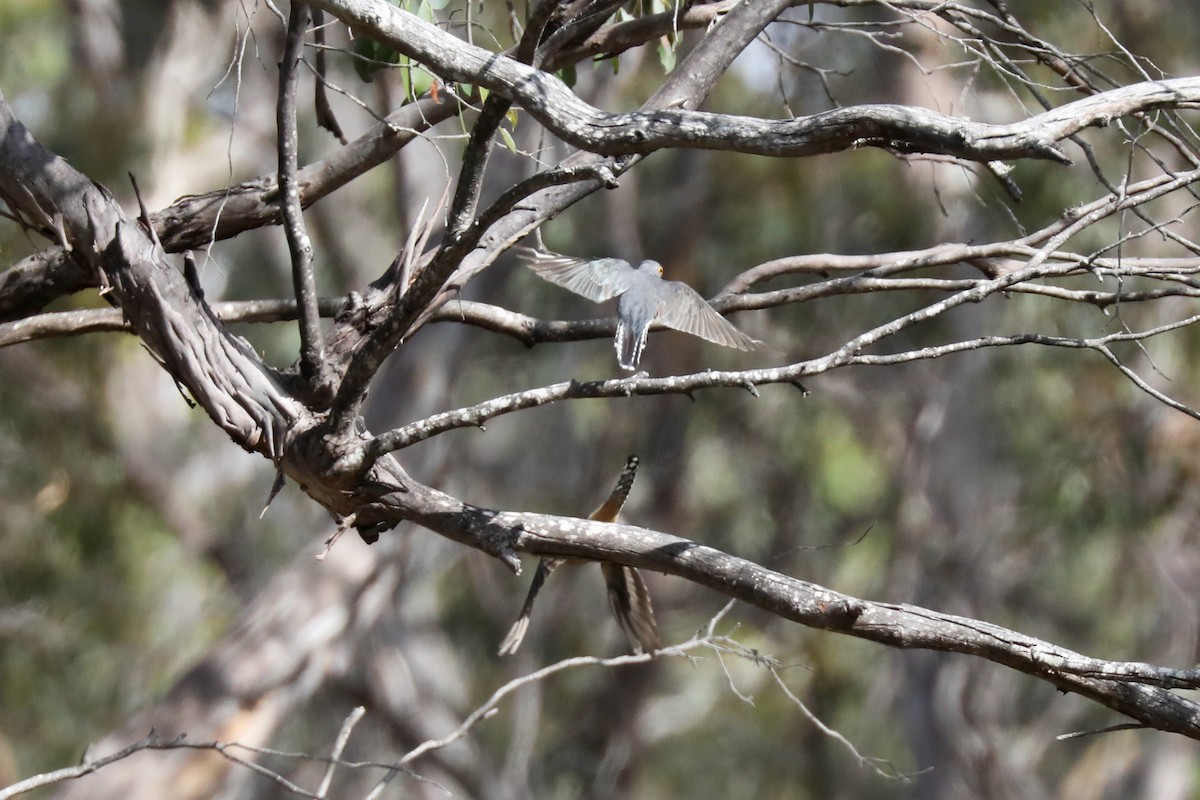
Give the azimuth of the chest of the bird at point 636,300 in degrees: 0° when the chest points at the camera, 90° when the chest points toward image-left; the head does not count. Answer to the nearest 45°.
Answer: approximately 180°
